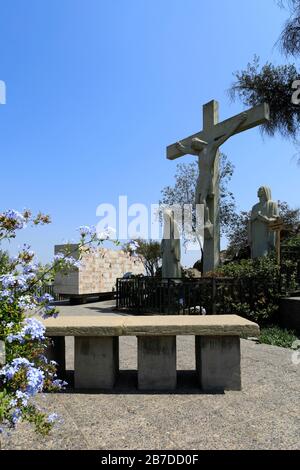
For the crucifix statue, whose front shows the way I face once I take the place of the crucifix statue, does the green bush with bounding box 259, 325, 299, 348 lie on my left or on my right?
on my left

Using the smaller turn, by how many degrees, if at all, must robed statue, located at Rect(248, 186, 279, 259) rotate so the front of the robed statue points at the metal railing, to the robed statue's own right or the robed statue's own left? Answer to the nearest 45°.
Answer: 0° — it already faces it

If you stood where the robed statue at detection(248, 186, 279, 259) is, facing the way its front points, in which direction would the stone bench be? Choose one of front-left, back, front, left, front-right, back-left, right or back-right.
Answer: front-left

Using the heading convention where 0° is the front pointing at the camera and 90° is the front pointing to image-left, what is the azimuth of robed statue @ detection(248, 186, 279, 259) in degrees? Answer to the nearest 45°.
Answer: approximately 45°

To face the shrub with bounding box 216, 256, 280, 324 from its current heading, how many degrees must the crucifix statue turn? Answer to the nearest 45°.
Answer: approximately 45° to its left

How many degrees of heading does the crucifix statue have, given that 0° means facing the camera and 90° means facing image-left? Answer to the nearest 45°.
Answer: approximately 45°

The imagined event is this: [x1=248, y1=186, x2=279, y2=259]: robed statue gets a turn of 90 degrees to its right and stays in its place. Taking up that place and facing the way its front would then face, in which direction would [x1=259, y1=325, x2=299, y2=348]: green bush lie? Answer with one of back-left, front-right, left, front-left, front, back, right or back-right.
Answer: back-left

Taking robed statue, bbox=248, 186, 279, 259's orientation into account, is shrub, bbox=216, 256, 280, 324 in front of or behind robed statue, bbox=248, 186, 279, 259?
in front

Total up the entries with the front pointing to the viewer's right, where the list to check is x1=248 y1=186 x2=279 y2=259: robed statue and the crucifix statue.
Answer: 0
